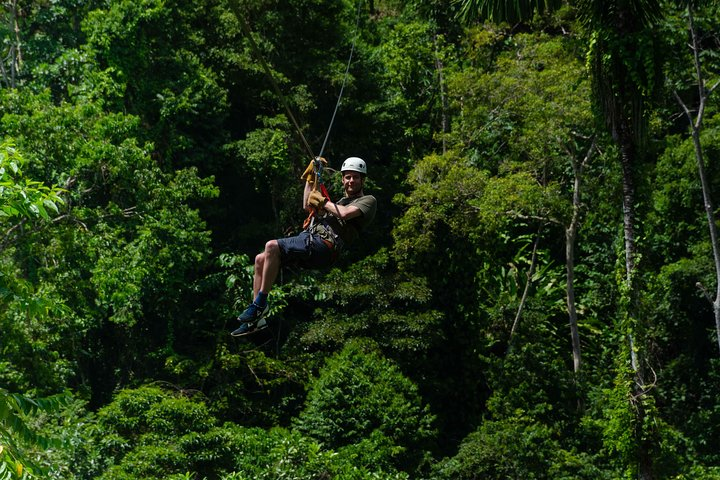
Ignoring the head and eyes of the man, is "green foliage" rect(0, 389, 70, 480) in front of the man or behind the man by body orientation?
in front

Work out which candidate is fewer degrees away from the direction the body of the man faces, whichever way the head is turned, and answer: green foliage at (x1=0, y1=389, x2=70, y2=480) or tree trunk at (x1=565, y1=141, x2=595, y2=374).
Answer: the green foliage

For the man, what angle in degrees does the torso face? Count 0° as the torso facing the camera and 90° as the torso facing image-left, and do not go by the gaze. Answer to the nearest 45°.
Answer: approximately 90°
